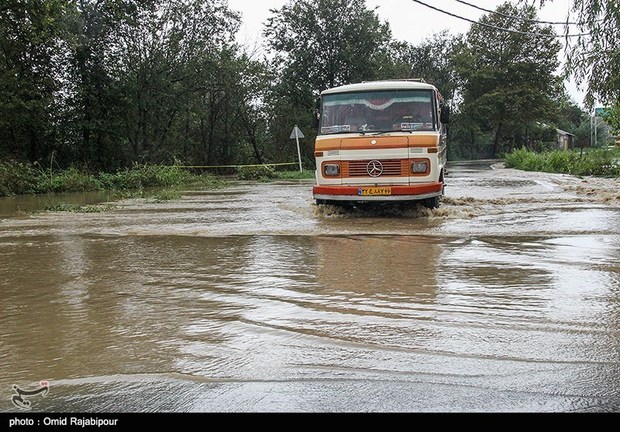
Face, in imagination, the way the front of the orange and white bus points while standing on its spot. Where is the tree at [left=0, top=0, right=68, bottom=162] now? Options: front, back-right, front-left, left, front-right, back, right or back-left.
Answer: back-right

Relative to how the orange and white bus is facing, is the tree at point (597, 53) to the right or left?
on its left

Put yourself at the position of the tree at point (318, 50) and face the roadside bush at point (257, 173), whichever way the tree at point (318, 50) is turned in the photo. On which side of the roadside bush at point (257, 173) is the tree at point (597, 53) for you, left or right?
left

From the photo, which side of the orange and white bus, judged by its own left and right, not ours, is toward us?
front

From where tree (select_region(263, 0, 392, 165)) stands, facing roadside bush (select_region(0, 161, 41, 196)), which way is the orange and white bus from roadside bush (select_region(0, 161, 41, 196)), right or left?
left

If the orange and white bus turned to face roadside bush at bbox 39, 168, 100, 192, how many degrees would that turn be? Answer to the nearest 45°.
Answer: approximately 135° to its right

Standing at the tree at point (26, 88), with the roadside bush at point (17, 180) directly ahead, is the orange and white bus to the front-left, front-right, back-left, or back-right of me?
front-left

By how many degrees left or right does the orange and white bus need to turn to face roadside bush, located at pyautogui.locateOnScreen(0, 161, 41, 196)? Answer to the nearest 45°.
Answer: approximately 135° to its right

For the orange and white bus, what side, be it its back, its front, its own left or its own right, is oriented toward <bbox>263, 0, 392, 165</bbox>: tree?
back

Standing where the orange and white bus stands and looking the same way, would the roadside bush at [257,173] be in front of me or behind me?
behind
